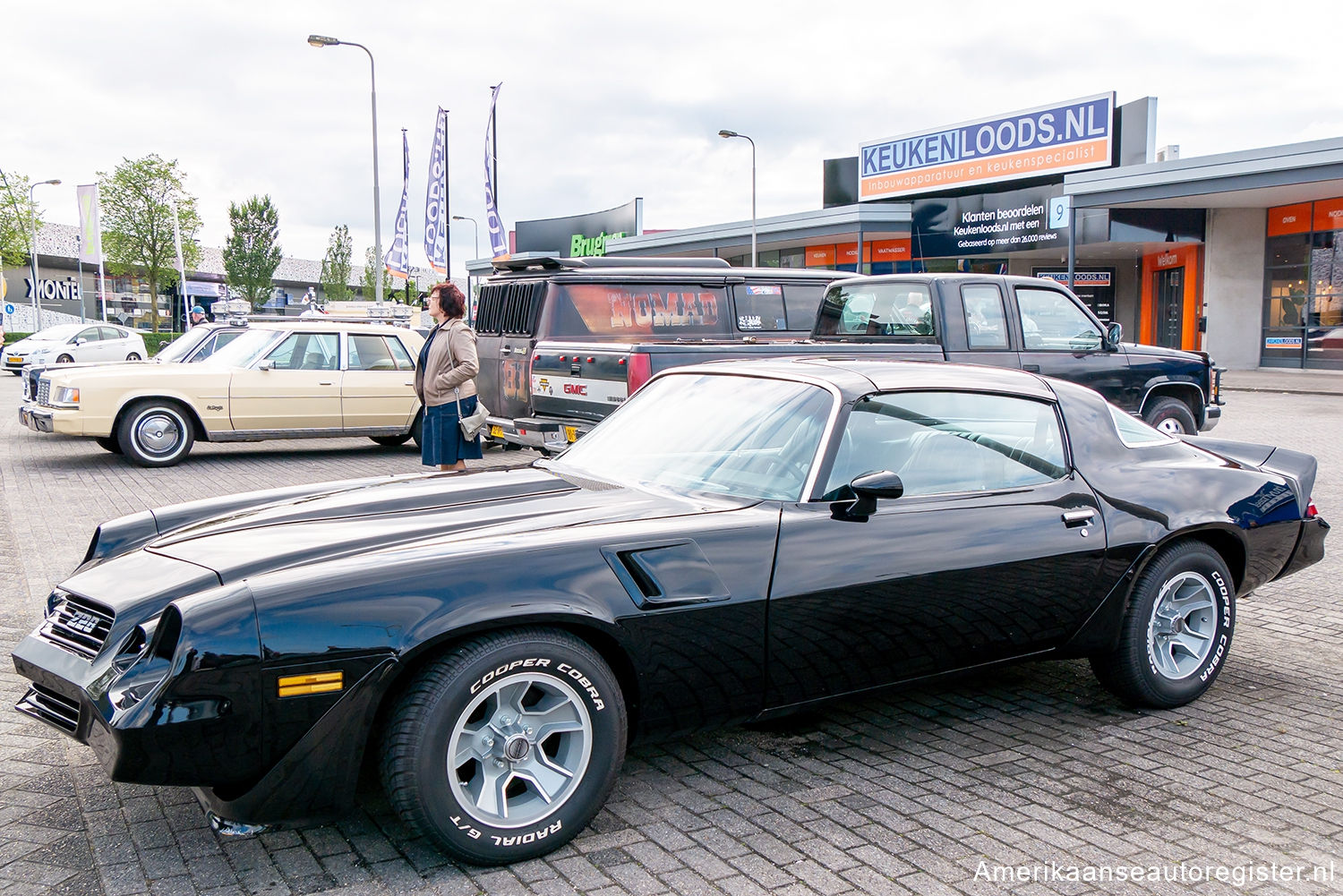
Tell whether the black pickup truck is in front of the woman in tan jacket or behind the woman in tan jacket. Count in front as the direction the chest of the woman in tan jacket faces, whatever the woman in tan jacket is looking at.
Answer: behind

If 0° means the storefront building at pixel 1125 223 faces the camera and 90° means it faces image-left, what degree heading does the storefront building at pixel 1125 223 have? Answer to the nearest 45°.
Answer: approximately 45°

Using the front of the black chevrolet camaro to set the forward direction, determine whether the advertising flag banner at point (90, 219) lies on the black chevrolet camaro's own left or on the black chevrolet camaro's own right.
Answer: on the black chevrolet camaro's own right

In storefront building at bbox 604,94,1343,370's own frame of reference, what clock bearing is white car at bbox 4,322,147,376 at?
The white car is roughly at 1 o'clock from the storefront building.

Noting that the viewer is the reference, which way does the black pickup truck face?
facing away from the viewer and to the right of the viewer

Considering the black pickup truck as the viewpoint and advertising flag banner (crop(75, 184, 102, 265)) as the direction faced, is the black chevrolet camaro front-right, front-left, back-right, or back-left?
back-left

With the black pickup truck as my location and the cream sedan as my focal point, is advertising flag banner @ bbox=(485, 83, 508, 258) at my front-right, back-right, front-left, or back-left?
front-right

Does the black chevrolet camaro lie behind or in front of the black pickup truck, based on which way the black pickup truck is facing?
behind

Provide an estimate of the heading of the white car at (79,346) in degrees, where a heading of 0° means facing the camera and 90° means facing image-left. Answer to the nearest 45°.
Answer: approximately 45°

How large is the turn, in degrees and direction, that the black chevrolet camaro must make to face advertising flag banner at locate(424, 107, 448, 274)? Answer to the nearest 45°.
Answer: approximately 135° to its right

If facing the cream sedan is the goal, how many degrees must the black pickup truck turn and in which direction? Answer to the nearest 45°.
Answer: approximately 135° to its left

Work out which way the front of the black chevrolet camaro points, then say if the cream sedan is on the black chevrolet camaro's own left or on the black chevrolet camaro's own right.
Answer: on the black chevrolet camaro's own right

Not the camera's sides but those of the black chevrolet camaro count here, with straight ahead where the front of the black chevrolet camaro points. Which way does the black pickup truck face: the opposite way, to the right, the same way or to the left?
the opposite way

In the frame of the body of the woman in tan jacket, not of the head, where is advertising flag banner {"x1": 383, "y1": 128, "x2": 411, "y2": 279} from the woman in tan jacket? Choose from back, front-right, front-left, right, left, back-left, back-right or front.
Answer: right
